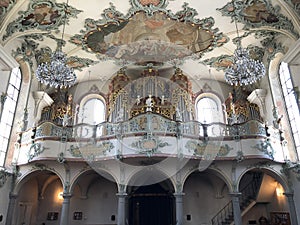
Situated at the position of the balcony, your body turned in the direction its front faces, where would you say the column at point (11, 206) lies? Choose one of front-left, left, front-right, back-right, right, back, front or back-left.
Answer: right

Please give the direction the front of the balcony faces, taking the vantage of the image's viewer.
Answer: facing the viewer

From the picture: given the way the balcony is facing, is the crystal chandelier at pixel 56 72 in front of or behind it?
in front

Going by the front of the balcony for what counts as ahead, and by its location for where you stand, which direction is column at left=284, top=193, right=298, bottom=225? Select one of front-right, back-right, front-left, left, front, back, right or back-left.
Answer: left
